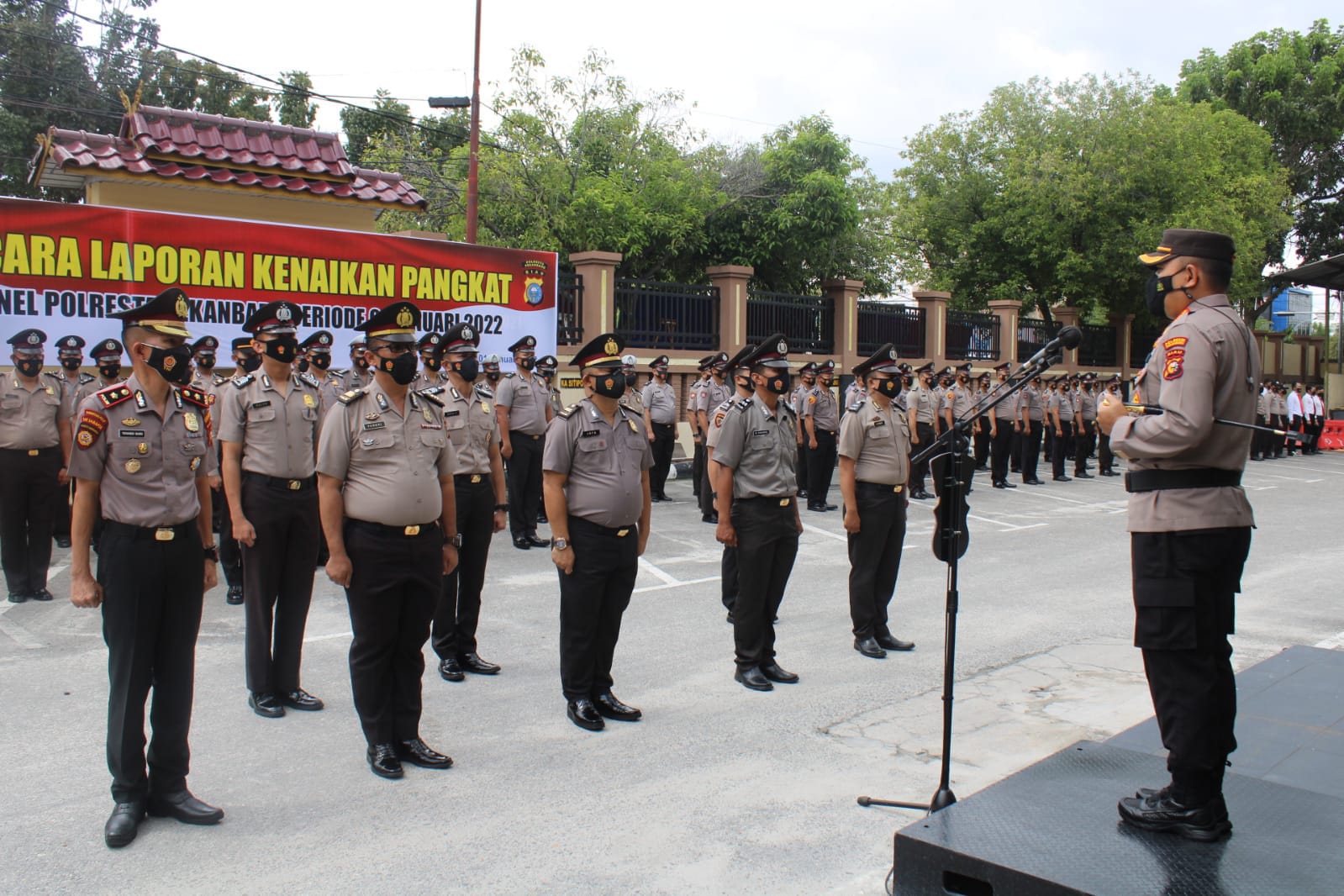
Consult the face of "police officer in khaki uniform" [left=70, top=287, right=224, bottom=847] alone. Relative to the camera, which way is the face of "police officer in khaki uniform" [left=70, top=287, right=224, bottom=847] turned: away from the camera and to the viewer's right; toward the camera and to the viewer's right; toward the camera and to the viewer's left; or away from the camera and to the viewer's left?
toward the camera and to the viewer's right

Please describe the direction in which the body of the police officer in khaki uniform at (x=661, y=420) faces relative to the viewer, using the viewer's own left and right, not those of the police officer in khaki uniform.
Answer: facing the viewer and to the right of the viewer

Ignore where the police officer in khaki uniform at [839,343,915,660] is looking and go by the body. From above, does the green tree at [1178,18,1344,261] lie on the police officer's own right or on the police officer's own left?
on the police officer's own left

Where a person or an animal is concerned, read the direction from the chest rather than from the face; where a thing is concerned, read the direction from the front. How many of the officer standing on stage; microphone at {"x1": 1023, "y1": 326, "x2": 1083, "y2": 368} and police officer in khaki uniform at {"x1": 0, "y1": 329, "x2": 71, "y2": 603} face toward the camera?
1

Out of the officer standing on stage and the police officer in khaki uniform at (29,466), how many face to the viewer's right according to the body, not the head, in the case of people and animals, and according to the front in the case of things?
0

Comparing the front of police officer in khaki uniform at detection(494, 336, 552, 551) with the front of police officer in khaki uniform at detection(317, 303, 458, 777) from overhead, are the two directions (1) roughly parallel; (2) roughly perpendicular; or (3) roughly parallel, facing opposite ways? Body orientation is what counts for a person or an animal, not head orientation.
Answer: roughly parallel

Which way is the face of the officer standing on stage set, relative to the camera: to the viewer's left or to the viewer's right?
to the viewer's left

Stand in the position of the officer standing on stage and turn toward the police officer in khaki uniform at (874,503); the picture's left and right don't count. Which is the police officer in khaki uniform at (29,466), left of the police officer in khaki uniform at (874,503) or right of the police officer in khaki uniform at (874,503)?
left

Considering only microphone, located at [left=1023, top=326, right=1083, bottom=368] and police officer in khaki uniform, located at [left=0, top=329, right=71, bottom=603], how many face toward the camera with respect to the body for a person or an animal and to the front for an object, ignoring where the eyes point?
1

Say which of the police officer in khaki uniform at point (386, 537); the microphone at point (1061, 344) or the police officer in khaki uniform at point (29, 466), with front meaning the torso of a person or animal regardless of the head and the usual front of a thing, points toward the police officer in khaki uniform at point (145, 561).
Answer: the police officer in khaki uniform at point (29, 466)

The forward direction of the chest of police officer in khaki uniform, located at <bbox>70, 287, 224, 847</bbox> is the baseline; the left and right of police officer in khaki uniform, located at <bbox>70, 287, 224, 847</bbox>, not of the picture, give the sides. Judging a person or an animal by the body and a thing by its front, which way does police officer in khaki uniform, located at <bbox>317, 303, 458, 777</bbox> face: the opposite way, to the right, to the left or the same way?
the same way

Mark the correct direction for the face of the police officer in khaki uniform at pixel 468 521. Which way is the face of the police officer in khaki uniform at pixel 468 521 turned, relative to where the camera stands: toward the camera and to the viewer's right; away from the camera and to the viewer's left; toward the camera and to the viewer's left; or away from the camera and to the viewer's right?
toward the camera and to the viewer's right

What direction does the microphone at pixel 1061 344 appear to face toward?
to the viewer's right

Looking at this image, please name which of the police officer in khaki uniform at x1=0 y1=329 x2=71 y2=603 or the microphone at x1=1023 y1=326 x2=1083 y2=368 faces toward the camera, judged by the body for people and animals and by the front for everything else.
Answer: the police officer in khaki uniform

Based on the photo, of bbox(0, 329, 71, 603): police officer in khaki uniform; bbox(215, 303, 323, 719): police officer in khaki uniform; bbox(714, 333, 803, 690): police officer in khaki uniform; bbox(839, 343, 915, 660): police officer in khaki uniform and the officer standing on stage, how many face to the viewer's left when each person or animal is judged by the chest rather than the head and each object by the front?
1

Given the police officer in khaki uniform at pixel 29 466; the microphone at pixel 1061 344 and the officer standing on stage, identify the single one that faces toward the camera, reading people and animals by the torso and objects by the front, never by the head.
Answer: the police officer in khaki uniform

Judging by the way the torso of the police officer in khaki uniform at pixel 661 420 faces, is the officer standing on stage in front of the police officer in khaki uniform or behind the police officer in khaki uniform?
in front

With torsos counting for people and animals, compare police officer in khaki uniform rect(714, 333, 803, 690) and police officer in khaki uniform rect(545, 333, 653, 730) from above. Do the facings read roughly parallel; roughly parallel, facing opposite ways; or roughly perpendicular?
roughly parallel

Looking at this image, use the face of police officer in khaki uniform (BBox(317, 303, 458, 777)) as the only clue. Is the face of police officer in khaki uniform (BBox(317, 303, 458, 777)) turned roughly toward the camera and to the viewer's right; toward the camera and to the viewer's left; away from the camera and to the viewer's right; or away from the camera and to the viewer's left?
toward the camera and to the viewer's right
